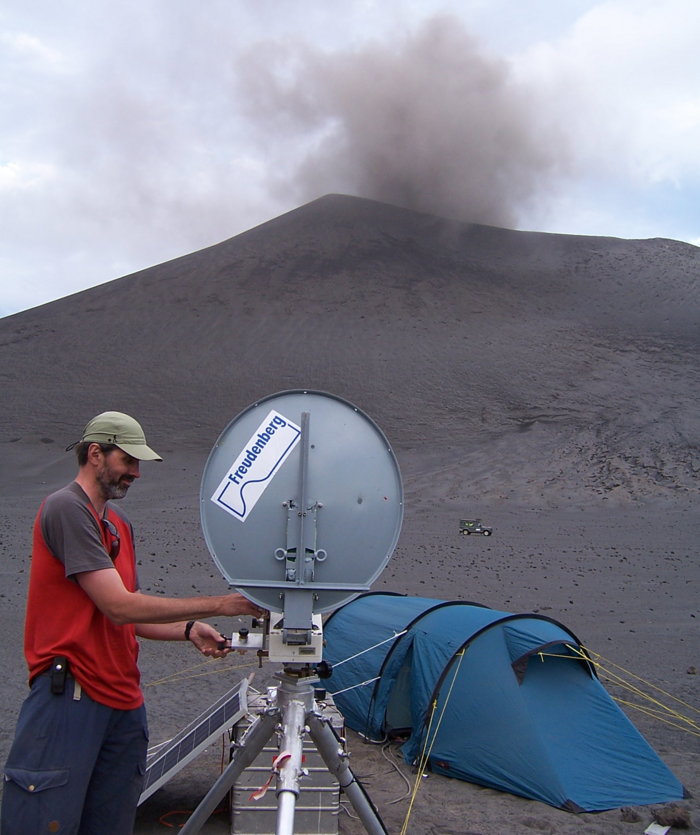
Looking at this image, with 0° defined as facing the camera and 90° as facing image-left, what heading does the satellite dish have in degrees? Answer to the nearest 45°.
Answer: approximately 180°

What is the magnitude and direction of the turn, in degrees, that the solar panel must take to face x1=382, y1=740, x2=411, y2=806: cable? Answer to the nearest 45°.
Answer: approximately 90° to its left

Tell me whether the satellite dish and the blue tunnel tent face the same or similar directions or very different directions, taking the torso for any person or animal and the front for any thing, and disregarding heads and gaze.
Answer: very different directions

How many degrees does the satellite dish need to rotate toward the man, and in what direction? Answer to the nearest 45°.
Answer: approximately 90° to its left

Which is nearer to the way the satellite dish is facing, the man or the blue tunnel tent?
the blue tunnel tent

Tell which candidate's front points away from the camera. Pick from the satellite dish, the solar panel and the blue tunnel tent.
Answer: the satellite dish

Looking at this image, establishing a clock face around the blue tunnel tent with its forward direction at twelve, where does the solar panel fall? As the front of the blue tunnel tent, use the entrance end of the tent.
The solar panel is roughly at 3 o'clock from the blue tunnel tent.

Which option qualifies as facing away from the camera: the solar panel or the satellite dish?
the satellite dish

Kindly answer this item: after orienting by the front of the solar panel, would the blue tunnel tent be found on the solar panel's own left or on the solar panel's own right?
on the solar panel's own left

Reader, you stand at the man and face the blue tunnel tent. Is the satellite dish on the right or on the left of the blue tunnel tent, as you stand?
right

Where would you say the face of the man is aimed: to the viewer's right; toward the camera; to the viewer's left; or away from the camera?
to the viewer's right
